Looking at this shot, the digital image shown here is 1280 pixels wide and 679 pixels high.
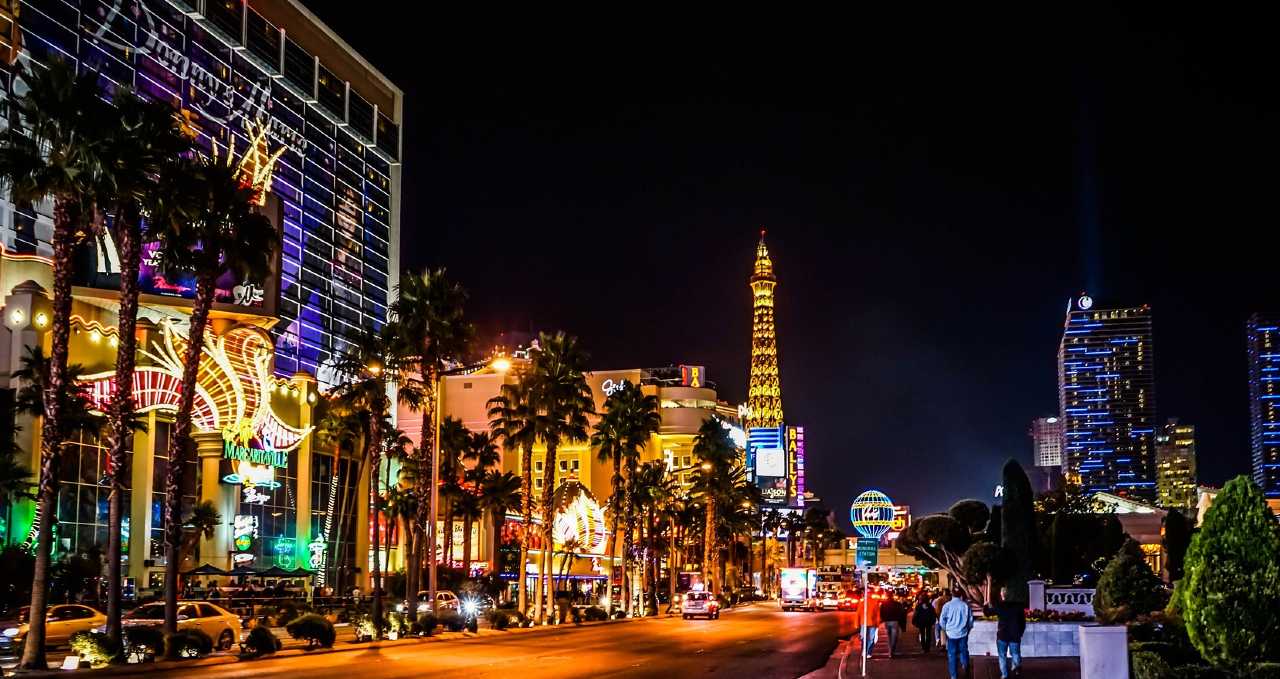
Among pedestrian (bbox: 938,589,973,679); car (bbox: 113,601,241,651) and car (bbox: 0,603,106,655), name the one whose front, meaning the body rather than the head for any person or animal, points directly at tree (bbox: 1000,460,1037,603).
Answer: the pedestrian

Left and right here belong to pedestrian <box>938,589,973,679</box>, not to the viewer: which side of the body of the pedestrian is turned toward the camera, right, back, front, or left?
back

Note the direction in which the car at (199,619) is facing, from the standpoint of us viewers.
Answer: facing the viewer and to the left of the viewer

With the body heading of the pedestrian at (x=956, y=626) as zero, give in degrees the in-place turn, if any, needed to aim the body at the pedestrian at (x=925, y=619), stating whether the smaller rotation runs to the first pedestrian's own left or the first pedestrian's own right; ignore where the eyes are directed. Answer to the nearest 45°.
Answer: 0° — they already face them

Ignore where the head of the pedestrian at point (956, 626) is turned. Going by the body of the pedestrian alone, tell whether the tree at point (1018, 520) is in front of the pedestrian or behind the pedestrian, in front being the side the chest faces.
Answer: in front

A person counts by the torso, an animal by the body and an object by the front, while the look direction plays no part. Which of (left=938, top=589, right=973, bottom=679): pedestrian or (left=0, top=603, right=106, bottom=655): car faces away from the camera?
the pedestrian

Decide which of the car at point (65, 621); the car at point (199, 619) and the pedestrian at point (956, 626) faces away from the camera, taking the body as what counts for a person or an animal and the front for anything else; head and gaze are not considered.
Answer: the pedestrian

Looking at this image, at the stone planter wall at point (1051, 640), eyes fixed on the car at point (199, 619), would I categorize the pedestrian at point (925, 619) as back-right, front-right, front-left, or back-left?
front-right
